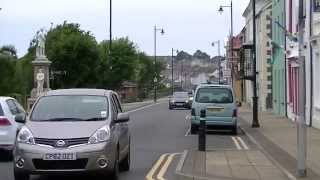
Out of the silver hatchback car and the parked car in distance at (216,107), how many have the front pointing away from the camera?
1

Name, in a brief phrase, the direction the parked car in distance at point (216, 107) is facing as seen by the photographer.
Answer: facing away from the viewer

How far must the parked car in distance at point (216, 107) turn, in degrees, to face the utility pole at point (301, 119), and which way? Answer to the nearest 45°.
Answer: approximately 180°

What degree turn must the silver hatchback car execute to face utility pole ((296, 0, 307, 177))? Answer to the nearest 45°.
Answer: approximately 90° to its left

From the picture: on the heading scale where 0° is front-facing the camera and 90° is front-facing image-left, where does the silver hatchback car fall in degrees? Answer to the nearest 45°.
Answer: approximately 0°

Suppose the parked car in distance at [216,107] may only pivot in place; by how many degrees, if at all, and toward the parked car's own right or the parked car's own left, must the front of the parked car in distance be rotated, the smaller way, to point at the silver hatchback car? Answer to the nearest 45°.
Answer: approximately 180°

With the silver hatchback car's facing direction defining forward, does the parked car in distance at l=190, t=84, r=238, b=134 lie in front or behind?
behind

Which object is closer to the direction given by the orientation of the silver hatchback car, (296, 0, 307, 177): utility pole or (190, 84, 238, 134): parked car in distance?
the utility pole

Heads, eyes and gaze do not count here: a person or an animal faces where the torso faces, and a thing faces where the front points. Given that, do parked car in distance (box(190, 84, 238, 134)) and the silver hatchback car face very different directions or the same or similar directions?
very different directions
